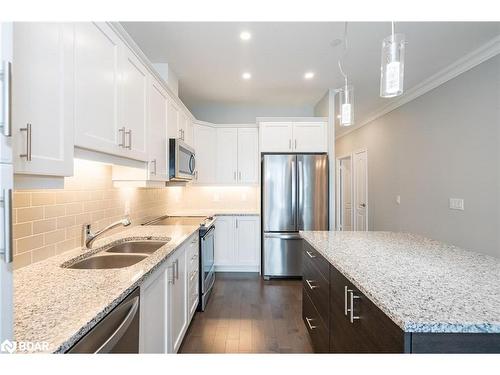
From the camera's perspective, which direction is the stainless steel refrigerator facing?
toward the camera

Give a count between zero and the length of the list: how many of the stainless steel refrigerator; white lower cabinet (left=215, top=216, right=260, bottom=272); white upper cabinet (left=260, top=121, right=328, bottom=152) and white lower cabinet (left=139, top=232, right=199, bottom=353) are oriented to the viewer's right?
1

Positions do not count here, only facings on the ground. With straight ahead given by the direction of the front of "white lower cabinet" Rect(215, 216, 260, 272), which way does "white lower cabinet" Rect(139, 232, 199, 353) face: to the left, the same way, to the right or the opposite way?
to the left

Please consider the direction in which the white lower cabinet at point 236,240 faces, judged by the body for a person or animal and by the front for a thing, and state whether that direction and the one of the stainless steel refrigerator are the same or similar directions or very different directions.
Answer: same or similar directions

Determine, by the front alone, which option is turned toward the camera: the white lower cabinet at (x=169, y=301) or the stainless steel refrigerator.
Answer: the stainless steel refrigerator

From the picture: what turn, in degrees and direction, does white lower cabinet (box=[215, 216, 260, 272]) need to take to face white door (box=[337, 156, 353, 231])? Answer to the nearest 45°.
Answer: approximately 135° to its left

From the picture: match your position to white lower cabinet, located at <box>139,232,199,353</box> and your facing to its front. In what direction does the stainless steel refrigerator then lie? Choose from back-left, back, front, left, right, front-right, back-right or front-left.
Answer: front-left

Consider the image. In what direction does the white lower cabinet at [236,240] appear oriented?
toward the camera

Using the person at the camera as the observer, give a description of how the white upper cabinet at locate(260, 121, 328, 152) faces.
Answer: facing the viewer

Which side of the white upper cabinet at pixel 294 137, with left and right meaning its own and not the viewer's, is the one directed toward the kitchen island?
front

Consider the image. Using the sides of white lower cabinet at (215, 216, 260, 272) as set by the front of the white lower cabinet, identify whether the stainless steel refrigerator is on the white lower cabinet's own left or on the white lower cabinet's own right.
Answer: on the white lower cabinet's own left

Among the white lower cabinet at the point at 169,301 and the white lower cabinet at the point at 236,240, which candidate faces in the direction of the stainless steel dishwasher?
the white lower cabinet at the point at 236,240

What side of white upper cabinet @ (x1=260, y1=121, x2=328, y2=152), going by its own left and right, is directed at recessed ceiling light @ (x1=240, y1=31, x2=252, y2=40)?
front

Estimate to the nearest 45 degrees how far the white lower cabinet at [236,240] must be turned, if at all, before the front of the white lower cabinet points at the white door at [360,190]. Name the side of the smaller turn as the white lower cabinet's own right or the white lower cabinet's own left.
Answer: approximately 135° to the white lower cabinet's own left

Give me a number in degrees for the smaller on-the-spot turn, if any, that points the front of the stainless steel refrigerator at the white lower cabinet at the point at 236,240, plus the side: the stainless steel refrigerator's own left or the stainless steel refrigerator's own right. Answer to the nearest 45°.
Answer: approximately 90° to the stainless steel refrigerator's own right

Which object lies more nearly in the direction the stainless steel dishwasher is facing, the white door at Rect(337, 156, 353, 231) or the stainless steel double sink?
the white door

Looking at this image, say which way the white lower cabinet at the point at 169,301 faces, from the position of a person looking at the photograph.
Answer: facing to the right of the viewer

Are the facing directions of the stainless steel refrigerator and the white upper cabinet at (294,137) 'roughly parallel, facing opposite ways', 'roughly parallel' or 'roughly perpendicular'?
roughly parallel
